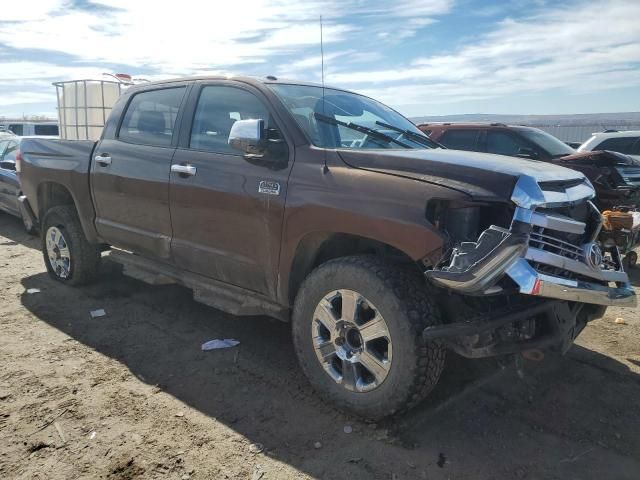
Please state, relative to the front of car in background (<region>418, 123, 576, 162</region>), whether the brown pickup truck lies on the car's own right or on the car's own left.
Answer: on the car's own right

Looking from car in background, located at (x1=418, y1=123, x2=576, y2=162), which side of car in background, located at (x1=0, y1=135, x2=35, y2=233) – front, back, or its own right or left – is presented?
front

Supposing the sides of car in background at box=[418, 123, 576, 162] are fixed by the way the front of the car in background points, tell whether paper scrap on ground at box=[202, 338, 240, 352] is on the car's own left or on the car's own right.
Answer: on the car's own right

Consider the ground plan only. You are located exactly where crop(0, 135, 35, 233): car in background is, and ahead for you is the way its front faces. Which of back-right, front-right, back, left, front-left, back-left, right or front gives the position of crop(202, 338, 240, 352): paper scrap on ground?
front-right

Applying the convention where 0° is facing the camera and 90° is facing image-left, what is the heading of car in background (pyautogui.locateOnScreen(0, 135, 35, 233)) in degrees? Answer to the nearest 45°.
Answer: approximately 315°

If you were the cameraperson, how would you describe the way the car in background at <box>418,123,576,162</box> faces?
facing the viewer and to the right of the viewer

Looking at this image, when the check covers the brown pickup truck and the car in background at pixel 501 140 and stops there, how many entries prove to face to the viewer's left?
0

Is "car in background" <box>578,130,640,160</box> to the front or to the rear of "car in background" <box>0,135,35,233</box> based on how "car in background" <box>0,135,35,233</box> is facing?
to the front

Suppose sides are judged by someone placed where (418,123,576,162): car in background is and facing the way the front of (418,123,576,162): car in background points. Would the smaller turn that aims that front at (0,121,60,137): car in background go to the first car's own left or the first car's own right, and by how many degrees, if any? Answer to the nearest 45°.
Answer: approximately 180°

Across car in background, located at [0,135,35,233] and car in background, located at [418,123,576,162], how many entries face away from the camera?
0
